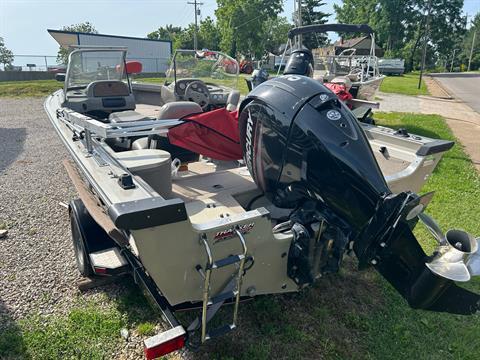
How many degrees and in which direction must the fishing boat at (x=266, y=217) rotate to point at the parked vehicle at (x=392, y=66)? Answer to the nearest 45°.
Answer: approximately 45° to its right

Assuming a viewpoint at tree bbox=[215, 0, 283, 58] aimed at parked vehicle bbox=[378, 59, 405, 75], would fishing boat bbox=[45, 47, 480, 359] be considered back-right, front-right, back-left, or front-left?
front-right

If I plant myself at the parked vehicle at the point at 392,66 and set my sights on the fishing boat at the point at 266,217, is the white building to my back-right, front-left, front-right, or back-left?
front-right

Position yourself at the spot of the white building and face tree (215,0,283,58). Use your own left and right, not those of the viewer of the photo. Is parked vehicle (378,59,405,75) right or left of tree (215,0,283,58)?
right

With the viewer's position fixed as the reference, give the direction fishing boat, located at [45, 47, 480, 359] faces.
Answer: facing away from the viewer and to the left of the viewer

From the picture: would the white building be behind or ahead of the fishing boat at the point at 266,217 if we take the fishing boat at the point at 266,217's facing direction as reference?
ahead

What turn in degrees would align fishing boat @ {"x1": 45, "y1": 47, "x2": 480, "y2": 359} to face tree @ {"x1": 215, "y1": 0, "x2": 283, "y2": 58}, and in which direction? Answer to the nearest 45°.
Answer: approximately 45° to its right
